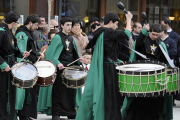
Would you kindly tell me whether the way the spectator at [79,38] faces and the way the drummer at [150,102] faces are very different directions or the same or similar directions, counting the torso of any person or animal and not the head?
same or similar directions

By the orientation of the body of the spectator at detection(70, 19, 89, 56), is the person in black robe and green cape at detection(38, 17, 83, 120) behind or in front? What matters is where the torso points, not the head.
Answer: in front

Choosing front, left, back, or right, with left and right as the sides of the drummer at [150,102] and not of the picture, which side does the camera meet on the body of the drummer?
front

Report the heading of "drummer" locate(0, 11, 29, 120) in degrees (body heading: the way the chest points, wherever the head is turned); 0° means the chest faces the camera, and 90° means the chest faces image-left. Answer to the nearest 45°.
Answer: approximately 315°

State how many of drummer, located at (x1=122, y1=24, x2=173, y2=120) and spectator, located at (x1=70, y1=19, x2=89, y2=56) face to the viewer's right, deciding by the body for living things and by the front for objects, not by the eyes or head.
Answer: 0

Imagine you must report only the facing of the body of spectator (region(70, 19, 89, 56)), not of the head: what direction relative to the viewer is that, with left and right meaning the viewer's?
facing the viewer

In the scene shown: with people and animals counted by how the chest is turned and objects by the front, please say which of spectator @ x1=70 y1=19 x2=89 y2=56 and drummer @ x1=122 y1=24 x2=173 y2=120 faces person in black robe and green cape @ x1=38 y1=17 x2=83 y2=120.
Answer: the spectator

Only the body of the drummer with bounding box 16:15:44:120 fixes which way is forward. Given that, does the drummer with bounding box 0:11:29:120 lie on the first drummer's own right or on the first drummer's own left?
on the first drummer's own right

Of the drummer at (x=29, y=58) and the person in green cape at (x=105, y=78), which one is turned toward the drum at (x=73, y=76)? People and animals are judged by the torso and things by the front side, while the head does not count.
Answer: the drummer

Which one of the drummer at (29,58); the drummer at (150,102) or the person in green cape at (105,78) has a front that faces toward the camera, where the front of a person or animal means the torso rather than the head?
the drummer at (150,102)

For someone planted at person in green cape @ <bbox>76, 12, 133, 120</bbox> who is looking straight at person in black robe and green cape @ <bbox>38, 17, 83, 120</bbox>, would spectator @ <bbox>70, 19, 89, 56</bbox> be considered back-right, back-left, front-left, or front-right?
front-right

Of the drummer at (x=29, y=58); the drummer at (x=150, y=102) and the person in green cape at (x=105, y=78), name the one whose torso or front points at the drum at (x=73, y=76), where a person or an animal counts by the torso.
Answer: the drummer at (x=29, y=58)

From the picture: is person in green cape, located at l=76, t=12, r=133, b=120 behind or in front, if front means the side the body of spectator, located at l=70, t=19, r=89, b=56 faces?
in front

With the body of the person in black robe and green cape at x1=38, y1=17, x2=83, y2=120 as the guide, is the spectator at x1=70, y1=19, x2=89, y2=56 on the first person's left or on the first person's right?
on the first person's left
